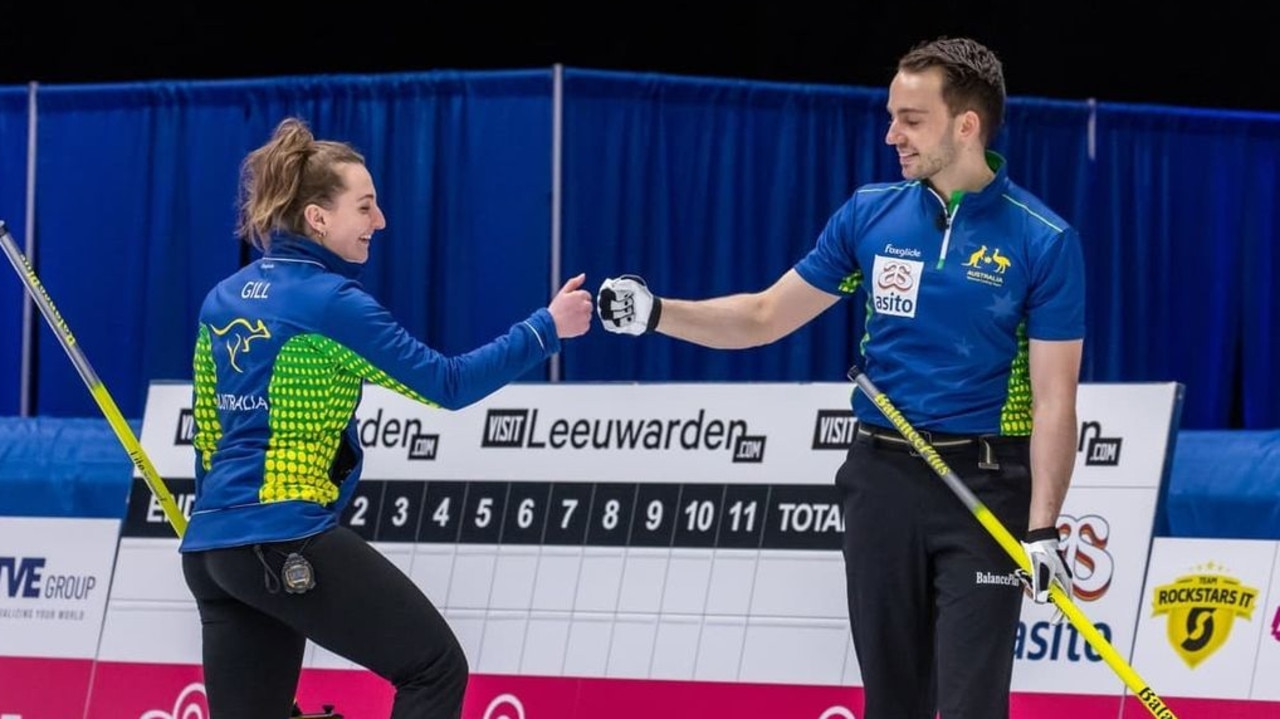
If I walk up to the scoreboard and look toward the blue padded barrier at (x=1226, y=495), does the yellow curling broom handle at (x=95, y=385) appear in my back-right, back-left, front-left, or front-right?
back-right

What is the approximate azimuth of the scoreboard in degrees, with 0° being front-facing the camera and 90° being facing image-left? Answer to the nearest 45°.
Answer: approximately 0°

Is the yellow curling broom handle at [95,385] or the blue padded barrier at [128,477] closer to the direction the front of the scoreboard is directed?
the yellow curling broom handle

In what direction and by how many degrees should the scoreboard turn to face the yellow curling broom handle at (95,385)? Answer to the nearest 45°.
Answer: approximately 90° to its right

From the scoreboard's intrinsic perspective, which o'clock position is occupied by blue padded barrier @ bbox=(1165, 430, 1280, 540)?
The blue padded barrier is roughly at 9 o'clock from the scoreboard.
